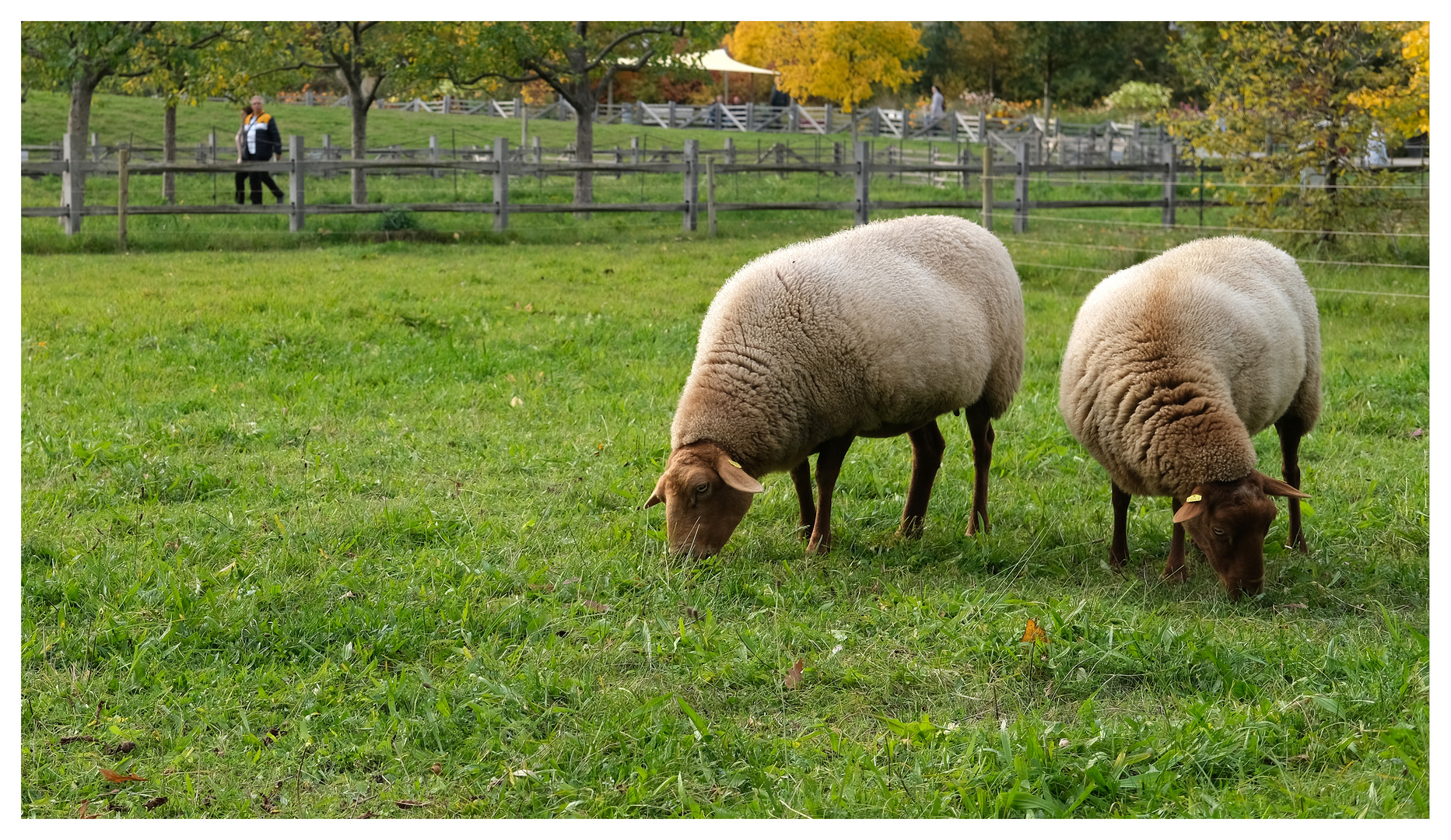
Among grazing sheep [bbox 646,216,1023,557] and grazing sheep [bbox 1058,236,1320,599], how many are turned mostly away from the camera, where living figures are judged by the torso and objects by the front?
0

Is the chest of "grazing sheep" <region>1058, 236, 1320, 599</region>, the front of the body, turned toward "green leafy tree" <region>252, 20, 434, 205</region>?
no

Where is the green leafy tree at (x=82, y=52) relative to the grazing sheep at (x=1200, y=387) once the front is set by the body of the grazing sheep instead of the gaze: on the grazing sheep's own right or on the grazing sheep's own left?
on the grazing sheep's own right

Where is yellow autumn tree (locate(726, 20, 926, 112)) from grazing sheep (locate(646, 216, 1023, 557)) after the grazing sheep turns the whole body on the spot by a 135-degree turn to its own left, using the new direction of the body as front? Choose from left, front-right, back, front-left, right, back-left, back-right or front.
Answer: left

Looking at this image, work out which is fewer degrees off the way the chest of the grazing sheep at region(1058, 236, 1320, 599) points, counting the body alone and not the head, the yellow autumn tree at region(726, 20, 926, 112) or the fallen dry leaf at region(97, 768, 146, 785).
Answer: the fallen dry leaf

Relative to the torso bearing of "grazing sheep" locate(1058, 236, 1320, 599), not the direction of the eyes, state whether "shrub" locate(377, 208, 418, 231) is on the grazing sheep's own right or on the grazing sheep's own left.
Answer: on the grazing sheep's own right

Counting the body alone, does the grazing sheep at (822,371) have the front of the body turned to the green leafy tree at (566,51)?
no

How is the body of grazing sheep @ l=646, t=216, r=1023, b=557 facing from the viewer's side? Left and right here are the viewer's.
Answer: facing the viewer and to the left of the viewer

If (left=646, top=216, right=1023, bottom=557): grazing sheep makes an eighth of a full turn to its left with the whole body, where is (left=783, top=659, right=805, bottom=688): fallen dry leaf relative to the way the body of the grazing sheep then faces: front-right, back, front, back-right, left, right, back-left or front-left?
front

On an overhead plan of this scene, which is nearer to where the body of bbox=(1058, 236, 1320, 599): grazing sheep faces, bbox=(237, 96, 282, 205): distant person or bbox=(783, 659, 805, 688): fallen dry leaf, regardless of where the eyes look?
the fallen dry leaf
